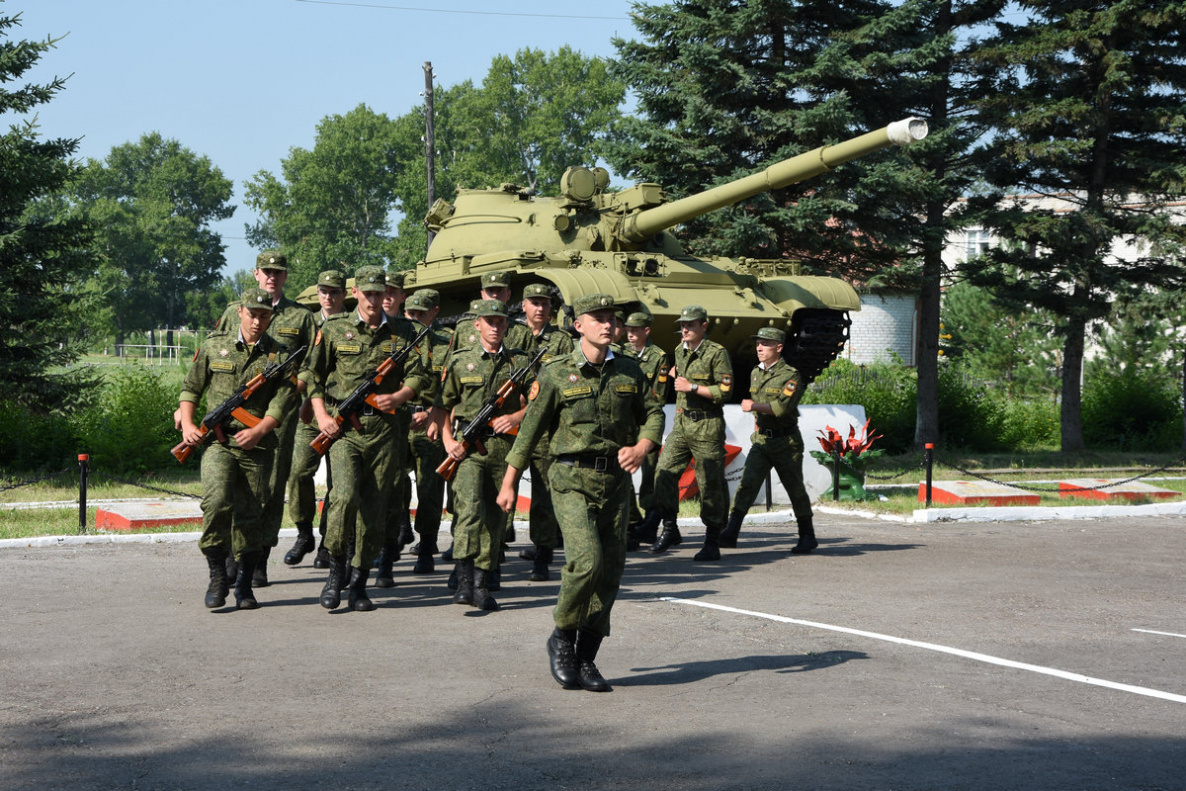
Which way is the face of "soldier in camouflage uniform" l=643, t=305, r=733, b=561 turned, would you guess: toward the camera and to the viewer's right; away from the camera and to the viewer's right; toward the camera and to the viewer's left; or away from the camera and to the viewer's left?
toward the camera and to the viewer's left

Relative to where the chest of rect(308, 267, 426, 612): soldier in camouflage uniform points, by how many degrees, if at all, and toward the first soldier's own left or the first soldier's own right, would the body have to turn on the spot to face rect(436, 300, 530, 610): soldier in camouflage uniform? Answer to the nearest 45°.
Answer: approximately 90° to the first soldier's own left

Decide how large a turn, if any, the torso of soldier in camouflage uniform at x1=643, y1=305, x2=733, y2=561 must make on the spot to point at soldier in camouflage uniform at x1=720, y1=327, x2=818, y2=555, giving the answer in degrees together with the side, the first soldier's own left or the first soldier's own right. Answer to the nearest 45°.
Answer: approximately 135° to the first soldier's own left

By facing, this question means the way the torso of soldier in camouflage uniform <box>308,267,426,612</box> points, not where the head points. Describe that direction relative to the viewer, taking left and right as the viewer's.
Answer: facing the viewer

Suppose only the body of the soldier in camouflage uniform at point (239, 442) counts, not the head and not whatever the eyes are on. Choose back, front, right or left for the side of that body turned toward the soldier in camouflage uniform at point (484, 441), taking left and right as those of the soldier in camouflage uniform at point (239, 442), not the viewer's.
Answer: left

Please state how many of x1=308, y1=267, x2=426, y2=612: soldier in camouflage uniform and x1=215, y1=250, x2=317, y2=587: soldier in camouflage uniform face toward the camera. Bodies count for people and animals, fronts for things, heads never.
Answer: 2

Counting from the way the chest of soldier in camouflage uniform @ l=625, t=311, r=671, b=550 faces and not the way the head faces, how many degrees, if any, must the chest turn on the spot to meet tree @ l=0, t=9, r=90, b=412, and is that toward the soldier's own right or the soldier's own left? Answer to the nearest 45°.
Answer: approximately 90° to the soldier's own right

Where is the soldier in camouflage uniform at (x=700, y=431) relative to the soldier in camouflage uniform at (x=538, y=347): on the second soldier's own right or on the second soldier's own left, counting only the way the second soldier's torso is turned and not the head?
on the second soldier's own left

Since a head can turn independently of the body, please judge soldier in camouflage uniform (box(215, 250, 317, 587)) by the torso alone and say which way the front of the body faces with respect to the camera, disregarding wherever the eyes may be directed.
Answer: toward the camera

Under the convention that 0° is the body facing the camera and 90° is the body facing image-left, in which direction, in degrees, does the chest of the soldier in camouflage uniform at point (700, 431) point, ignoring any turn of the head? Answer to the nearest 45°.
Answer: approximately 45°
